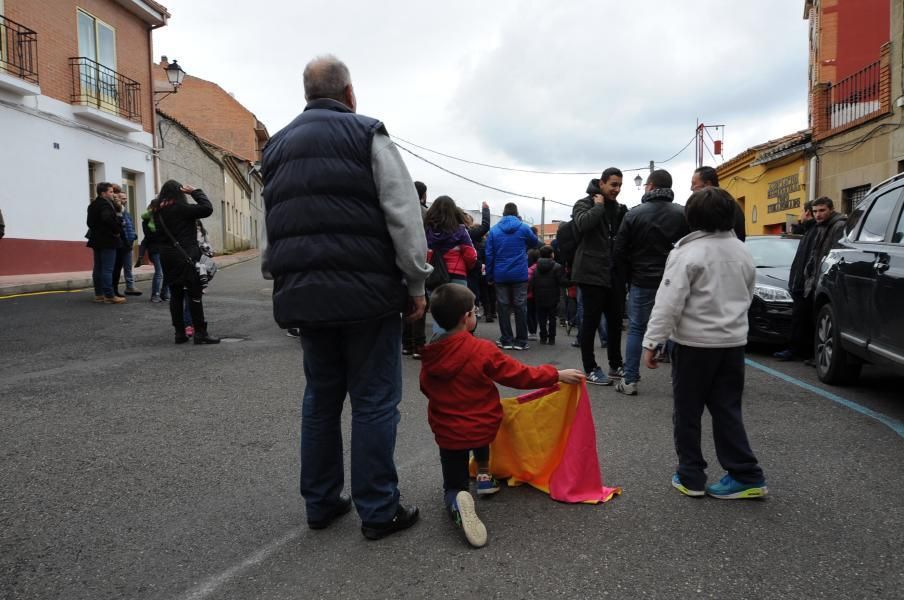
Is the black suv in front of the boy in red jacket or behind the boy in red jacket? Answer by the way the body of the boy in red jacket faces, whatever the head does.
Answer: in front

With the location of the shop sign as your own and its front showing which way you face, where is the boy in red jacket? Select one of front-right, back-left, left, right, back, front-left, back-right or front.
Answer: front-left

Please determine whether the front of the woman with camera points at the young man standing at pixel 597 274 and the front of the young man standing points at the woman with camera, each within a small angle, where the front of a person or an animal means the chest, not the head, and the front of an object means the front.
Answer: no

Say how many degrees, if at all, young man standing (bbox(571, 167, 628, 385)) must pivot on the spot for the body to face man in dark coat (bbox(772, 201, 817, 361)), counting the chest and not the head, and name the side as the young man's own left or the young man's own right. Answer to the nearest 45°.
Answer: approximately 90° to the young man's own left

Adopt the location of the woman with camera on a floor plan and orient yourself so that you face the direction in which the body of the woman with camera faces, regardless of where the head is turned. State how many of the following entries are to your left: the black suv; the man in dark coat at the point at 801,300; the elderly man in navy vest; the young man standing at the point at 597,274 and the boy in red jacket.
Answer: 0

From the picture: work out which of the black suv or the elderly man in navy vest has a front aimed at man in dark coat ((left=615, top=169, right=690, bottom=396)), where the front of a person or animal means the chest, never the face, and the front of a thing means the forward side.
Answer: the elderly man in navy vest

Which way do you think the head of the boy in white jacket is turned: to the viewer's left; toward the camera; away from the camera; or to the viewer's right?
away from the camera

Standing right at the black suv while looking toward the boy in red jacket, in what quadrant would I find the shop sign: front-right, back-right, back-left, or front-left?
back-right

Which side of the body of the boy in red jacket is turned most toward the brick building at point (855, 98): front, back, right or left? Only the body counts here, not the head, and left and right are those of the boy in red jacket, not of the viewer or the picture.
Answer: front

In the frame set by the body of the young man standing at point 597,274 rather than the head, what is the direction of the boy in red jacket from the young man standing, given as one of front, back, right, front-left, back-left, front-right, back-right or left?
front-right

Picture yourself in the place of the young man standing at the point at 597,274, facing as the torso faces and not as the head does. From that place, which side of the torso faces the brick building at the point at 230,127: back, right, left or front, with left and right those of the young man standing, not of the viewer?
back

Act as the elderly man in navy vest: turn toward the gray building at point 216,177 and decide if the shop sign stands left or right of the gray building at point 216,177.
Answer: right

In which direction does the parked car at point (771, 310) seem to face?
toward the camera

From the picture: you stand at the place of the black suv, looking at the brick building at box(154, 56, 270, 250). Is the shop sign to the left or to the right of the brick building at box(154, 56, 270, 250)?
right

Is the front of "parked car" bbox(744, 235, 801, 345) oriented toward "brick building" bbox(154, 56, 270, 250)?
no
